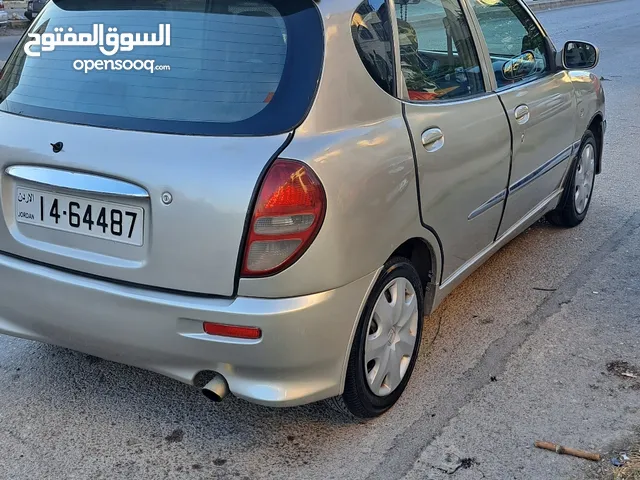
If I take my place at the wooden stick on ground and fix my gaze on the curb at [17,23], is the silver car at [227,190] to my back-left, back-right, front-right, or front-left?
front-left

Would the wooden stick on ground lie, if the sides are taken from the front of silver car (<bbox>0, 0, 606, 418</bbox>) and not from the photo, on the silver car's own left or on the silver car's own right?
on the silver car's own right

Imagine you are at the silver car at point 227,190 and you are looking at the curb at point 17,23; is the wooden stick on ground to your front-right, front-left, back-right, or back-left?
back-right

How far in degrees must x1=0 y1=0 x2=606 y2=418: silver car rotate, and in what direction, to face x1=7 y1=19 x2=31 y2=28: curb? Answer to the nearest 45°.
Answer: approximately 45° to its left

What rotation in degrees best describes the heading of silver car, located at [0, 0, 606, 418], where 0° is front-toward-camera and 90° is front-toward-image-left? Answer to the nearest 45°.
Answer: approximately 225°
